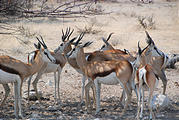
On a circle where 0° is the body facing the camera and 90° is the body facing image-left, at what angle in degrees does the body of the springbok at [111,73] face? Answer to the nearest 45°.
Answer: approximately 90°

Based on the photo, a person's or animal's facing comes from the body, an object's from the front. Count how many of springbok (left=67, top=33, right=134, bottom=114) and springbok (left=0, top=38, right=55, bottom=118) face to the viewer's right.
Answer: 1

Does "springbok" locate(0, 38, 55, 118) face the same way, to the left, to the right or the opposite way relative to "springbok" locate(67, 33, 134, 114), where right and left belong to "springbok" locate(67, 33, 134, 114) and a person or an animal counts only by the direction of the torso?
the opposite way

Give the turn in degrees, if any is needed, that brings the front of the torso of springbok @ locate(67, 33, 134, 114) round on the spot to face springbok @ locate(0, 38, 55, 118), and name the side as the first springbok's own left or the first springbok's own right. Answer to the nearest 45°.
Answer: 0° — it already faces it

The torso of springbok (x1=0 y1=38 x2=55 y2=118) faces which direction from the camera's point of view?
to the viewer's right

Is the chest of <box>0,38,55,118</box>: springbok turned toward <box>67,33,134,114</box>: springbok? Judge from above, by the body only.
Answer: yes
